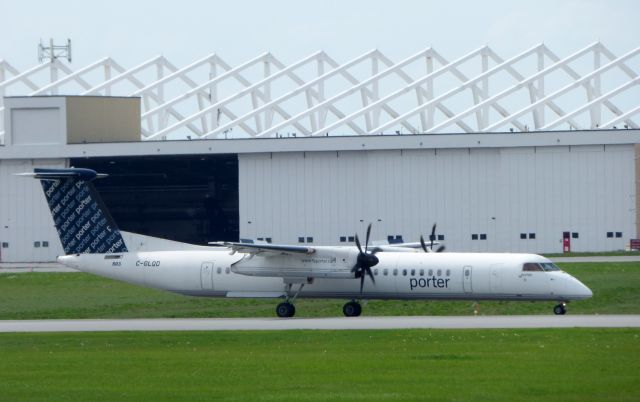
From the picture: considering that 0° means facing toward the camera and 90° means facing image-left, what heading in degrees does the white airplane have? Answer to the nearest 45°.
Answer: approximately 315°
